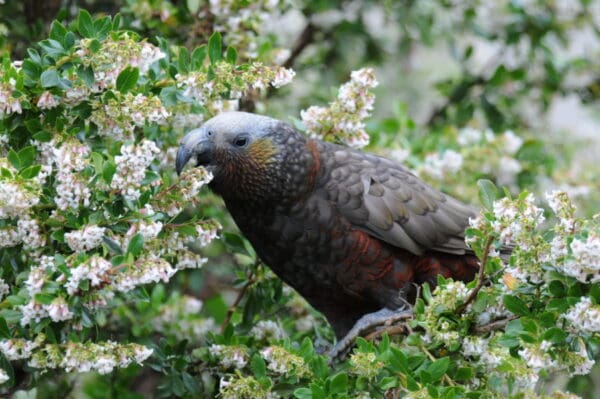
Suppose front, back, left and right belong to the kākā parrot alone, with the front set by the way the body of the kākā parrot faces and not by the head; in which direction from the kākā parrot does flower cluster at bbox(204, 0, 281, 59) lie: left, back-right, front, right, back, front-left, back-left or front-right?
front-right

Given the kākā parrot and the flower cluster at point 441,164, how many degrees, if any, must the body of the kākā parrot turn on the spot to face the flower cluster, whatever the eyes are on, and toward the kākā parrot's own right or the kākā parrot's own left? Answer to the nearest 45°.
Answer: approximately 135° to the kākā parrot's own right

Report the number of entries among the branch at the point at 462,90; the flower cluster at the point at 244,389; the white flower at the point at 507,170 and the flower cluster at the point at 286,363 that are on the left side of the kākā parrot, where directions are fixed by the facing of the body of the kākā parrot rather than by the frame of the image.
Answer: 2

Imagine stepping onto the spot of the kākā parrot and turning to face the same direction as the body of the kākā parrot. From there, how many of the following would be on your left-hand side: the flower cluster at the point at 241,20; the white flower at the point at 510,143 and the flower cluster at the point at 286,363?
1

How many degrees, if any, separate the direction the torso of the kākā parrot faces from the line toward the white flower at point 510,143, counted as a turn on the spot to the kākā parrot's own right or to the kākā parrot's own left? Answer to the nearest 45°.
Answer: approximately 135° to the kākā parrot's own right

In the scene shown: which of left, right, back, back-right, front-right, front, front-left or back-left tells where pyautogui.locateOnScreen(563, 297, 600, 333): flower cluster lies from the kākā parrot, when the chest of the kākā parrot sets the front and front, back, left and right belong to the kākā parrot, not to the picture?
back-left

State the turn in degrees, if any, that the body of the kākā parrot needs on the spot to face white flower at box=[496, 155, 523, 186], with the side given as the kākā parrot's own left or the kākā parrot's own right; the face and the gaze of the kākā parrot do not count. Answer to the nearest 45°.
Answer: approximately 135° to the kākā parrot's own right

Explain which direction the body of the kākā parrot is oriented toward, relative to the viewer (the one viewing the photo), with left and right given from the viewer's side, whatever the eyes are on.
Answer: facing to the left of the viewer

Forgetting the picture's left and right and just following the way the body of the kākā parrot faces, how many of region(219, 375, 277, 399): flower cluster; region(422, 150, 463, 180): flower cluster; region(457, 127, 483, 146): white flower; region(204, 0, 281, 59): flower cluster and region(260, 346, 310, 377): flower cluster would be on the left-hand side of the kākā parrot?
2
